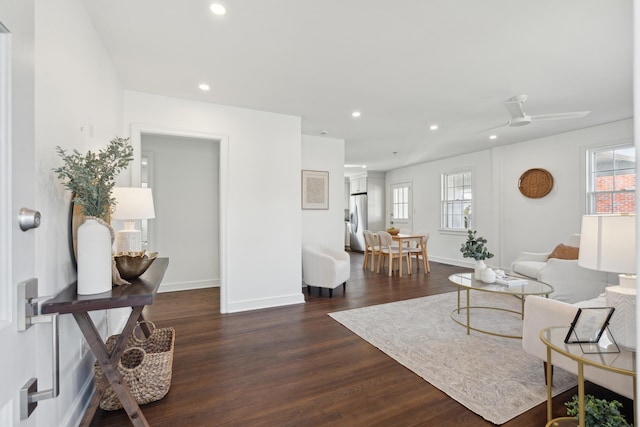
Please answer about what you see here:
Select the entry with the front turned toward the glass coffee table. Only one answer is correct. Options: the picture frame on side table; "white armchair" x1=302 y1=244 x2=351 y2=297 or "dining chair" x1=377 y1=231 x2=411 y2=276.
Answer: the white armchair

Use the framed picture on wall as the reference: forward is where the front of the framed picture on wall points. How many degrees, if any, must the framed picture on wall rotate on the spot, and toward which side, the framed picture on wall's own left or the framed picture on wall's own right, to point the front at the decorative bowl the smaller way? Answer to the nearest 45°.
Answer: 0° — it already faces it

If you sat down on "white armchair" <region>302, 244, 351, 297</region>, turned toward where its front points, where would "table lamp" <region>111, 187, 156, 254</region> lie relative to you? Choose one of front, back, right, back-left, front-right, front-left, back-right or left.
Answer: right

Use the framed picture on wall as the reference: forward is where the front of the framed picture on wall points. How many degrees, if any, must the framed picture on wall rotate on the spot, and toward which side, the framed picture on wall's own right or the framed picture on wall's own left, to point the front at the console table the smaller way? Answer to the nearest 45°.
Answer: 0° — it already faces it

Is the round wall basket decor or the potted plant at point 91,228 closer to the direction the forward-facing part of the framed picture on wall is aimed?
the potted plant

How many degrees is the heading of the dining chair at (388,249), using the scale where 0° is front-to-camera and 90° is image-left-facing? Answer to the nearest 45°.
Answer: approximately 225°

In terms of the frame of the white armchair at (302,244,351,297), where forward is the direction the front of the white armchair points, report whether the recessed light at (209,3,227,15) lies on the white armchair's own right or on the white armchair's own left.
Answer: on the white armchair's own right

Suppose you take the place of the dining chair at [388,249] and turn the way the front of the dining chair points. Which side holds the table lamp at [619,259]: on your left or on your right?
on your right

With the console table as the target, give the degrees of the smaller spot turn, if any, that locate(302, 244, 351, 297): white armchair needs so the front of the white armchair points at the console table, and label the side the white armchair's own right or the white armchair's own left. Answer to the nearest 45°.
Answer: approximately 45° to the white armchair's own right

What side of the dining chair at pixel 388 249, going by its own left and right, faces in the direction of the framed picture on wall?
back

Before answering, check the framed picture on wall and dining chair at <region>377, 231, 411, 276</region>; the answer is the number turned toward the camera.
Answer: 1

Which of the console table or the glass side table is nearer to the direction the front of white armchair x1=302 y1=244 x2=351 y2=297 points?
the glass side table
